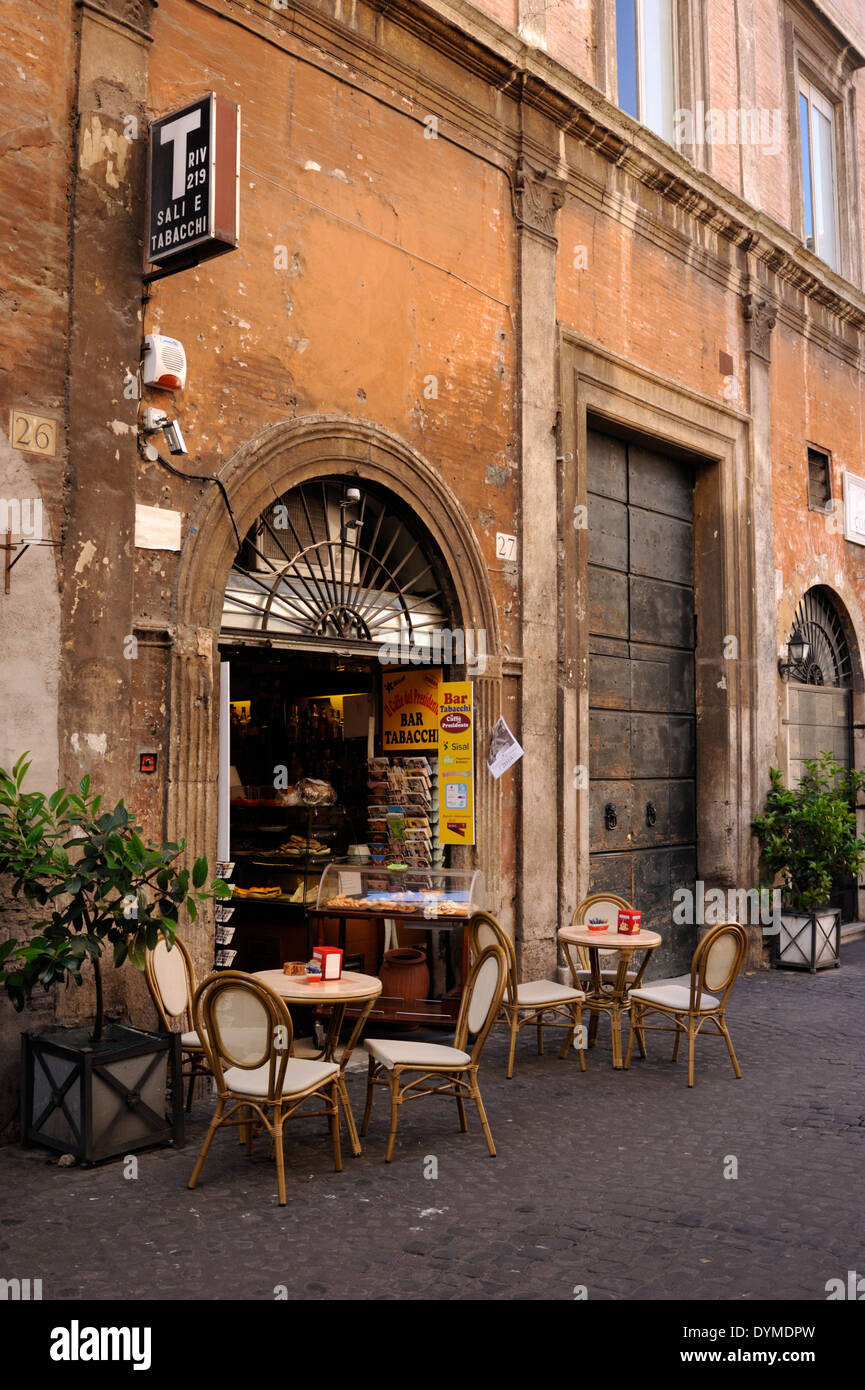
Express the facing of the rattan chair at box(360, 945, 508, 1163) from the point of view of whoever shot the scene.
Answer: facing to the left of the viewer

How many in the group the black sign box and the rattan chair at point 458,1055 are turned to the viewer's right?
0

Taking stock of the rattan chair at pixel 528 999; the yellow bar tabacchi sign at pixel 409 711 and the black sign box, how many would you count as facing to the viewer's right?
1

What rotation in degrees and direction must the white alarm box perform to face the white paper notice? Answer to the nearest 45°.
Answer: approximately 90° to its left

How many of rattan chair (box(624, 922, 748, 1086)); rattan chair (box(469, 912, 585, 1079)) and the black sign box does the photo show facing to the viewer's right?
1

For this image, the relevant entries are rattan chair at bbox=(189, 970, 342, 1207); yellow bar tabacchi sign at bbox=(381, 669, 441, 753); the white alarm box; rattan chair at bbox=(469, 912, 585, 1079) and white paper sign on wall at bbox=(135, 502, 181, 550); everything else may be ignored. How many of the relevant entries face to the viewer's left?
0

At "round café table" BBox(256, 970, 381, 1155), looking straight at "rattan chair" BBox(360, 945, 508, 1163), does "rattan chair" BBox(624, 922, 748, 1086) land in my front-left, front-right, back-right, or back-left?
front-left

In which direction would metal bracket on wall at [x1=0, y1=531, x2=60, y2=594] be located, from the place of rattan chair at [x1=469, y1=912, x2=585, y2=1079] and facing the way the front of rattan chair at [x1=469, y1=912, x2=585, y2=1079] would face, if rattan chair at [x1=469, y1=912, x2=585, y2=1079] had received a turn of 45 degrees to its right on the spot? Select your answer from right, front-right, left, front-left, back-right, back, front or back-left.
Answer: right
